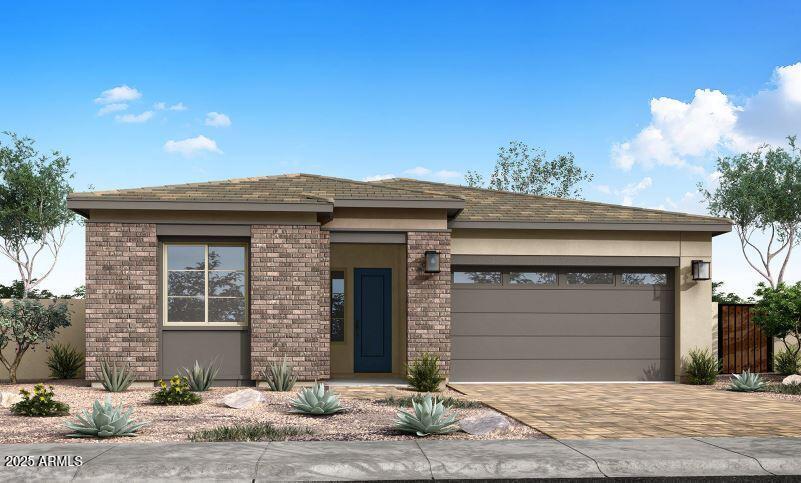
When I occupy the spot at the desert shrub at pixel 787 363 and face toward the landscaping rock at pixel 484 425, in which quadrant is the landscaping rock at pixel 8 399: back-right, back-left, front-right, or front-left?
front-right

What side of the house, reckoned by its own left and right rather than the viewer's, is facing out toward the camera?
front

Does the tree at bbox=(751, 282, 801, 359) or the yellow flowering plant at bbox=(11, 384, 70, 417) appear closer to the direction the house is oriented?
the yellow flowering plant

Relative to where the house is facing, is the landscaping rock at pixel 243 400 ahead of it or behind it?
ahead

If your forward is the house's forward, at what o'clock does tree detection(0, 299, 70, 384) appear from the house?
The tree is roughly at 3 o'clock from the house.

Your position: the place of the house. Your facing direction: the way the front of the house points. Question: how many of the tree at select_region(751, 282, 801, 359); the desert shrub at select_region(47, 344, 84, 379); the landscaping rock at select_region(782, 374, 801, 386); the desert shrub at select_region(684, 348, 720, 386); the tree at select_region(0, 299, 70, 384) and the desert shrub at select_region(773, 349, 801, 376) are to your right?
2

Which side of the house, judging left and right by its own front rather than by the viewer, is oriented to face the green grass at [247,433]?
front

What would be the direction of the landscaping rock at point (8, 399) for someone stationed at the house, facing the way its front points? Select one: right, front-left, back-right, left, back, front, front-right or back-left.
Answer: front-right

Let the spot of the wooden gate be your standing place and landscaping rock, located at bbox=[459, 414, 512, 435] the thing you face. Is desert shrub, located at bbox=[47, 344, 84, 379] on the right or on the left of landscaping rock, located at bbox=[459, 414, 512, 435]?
right

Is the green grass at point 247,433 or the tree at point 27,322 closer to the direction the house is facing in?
the green grass

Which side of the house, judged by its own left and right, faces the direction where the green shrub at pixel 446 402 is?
front

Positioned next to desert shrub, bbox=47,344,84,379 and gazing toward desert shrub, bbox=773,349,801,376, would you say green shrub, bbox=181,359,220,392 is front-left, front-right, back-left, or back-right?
front-right

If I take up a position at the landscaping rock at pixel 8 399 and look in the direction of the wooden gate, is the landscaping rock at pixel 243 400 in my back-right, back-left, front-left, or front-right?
front-right

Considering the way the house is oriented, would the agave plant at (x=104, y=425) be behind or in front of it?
in front

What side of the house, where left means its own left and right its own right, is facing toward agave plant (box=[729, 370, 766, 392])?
left

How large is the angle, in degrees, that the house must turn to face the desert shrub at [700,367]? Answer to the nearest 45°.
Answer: approximately 90° to its left

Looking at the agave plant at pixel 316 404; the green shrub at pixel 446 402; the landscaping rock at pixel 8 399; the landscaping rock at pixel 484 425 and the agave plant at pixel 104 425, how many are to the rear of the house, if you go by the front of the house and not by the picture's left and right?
0

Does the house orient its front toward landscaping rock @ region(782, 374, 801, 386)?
no

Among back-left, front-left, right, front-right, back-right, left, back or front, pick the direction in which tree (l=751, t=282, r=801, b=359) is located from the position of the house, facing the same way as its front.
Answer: left

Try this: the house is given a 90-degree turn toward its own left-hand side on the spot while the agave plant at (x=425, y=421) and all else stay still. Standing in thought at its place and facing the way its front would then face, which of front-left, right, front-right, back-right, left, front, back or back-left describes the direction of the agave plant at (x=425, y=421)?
right
